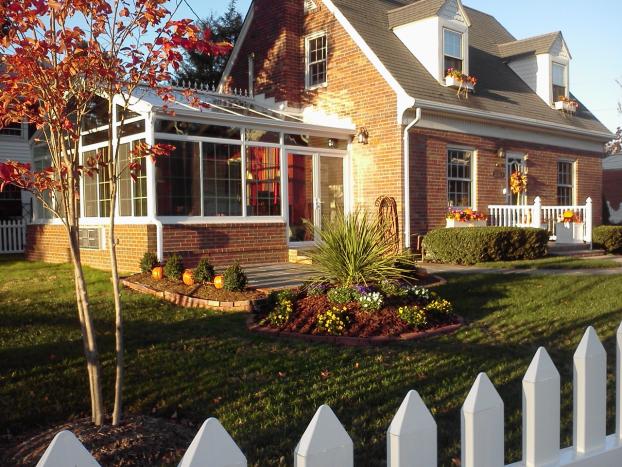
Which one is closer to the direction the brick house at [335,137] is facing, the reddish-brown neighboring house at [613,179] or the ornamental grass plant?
the ornamental grass plant

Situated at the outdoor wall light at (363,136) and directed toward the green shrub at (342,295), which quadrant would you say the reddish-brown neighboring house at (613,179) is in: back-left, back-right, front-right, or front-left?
back-left

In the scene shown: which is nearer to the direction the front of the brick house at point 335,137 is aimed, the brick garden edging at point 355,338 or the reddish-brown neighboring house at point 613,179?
the brick garden edging

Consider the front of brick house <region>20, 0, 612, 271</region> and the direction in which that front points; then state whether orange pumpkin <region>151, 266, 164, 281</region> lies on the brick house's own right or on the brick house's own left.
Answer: on the brick house's own right

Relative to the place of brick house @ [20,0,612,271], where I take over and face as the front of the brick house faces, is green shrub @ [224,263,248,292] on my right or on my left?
on my right

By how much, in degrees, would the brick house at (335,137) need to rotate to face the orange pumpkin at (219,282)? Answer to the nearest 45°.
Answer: approximately 45° to its right

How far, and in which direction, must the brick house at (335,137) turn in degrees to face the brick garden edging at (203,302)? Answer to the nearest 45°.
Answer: approximately 45° to its right

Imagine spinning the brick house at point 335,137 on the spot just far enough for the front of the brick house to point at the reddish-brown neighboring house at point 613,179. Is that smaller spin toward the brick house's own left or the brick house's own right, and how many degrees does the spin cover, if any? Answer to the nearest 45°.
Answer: approximately 90° to the brick house's own left

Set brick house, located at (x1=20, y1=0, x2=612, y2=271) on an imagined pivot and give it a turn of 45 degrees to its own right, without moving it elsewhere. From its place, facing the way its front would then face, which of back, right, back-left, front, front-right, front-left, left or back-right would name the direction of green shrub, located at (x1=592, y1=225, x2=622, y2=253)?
left

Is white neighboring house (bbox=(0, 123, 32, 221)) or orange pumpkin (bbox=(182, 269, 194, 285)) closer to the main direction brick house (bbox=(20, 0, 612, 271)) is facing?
the orange pumpkin

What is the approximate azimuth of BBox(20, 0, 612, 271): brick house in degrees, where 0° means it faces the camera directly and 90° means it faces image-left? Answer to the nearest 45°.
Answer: approximately 315°

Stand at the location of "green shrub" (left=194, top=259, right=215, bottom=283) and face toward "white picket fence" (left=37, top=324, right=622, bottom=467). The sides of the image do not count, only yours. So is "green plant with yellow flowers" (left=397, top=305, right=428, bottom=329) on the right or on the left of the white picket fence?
left
